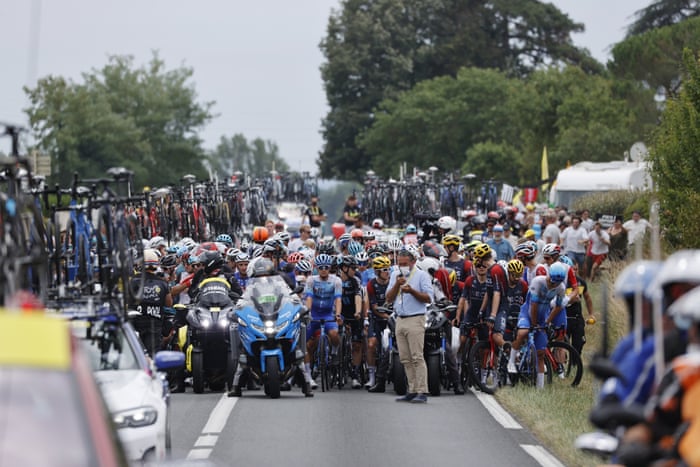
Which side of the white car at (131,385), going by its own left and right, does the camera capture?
front

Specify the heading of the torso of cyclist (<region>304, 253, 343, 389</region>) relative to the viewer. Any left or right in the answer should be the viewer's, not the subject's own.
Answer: facing the viewer

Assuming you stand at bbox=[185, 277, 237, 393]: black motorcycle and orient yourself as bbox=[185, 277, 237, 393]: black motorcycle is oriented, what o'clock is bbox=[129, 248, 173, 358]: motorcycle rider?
The motorcycle rider is roughly at 4 o'clock from the black motorcycle.

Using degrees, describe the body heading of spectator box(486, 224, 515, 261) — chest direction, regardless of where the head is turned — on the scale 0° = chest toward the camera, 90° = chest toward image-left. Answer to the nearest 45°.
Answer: approximately 0°

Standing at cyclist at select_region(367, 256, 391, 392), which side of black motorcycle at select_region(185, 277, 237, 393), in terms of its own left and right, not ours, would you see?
left

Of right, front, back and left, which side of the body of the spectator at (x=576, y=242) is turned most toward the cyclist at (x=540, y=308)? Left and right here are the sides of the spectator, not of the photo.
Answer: front

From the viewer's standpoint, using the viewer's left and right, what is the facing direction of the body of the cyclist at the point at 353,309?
facing the viewer

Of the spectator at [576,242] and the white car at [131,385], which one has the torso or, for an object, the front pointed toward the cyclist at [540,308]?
the spectator
